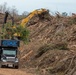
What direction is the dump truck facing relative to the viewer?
toward the camera
